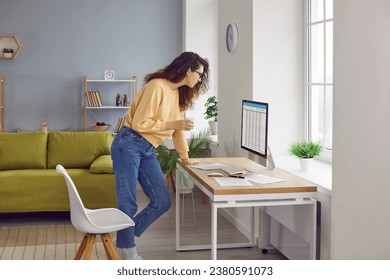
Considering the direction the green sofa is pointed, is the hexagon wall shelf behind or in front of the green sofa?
behind

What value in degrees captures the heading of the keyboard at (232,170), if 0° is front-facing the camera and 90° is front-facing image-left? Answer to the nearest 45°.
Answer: approximately 45°

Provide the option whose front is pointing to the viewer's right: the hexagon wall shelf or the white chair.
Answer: the white chair

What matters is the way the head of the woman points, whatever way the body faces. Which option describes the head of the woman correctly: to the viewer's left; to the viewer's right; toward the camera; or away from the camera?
to the viewer's right

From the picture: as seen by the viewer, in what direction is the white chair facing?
to the viewer's right

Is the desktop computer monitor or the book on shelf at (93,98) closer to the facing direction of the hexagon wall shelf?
the desktop computer monitor

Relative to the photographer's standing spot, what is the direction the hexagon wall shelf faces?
facing the viewer

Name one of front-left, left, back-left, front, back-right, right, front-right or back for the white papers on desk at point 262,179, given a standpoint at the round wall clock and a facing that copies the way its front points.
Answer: left

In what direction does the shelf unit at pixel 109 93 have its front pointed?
toward the camera

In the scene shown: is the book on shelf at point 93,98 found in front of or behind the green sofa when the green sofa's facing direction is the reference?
behind

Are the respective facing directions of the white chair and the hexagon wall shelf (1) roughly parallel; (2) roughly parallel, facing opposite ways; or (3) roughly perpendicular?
roughly perpendicular

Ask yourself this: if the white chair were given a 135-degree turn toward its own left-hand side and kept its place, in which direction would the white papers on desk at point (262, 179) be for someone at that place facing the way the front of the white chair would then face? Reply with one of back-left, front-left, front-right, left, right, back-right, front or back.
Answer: back-right

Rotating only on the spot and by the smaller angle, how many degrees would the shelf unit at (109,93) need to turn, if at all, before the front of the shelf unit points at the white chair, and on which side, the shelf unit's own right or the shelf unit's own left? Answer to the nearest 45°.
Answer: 0° — it already faces it
